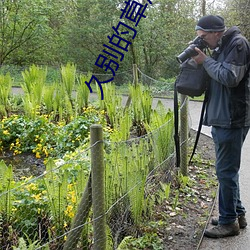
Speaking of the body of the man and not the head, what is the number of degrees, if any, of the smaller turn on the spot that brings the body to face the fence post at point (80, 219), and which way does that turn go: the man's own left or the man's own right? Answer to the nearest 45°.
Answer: approximately 45° to the man's own left

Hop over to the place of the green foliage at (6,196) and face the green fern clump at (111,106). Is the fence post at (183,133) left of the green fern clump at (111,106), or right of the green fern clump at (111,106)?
right

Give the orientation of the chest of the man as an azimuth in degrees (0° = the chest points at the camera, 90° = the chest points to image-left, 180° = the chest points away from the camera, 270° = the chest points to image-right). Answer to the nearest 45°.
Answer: approximately 90°

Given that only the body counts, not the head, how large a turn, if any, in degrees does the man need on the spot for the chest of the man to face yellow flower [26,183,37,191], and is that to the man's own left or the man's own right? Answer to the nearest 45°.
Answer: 0° — they already face it

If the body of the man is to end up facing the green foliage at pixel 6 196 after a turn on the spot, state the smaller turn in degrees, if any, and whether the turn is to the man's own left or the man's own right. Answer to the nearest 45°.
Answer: approximately 45° to the man's own left

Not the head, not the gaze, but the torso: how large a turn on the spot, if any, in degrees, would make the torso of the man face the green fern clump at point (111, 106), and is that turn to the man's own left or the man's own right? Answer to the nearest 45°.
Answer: approximately 45° to the man's own right

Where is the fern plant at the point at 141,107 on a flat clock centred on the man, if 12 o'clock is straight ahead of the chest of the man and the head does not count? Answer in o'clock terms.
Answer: The fern plant is roughly at 2 o'clock from the man.

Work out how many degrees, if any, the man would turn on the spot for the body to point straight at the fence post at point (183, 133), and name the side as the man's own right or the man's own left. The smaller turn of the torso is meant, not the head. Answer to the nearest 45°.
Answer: approximately 90° to the man's own right
